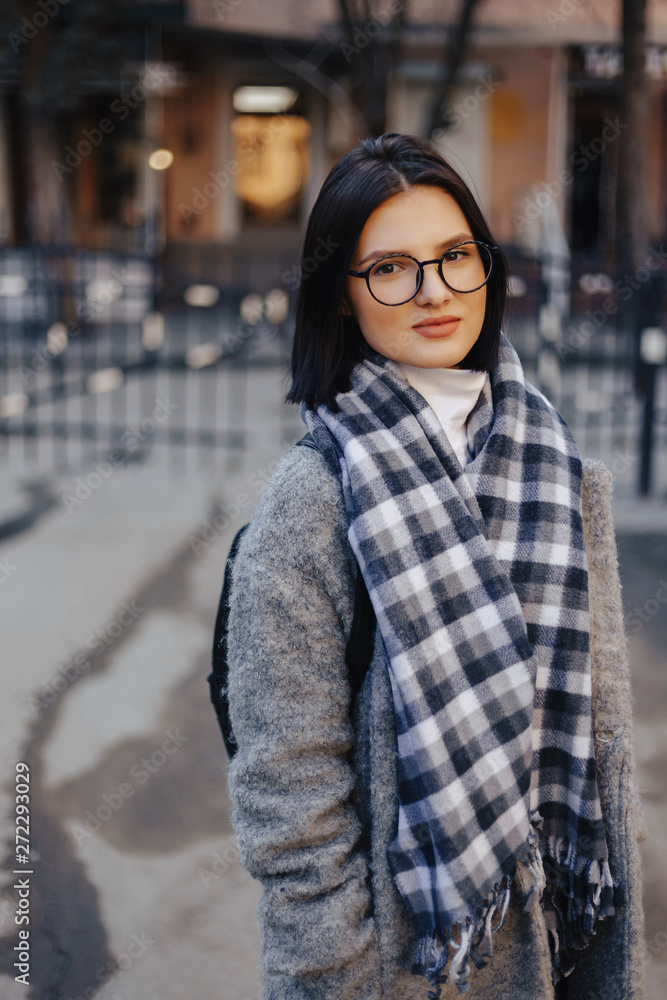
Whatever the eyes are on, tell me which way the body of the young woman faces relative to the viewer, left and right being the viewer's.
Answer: facing the viewer and to the right of the viewer

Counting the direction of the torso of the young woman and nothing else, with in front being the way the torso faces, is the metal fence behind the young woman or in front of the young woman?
behind
